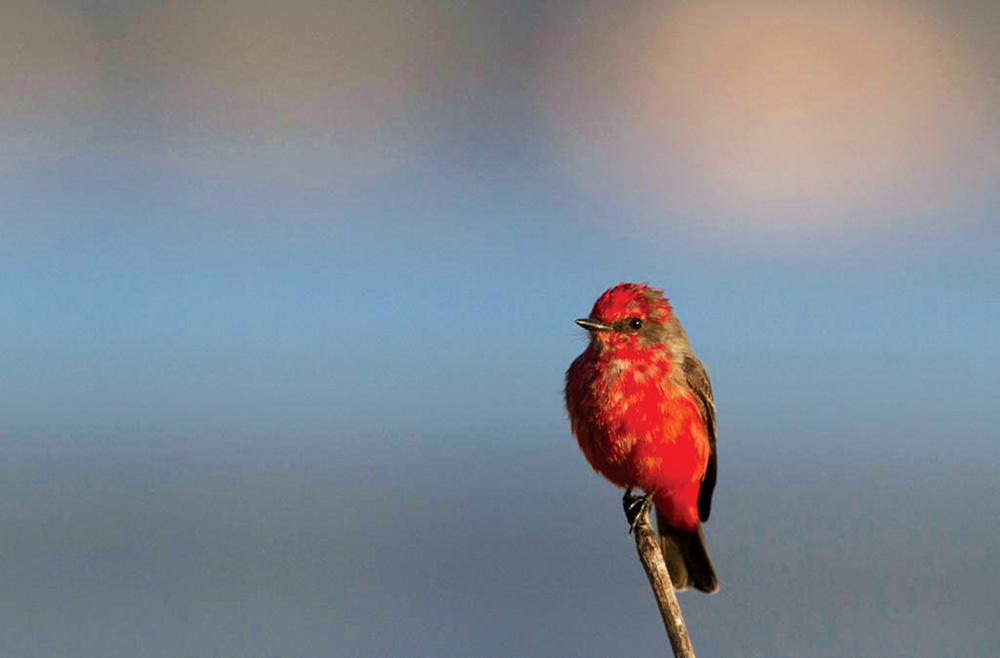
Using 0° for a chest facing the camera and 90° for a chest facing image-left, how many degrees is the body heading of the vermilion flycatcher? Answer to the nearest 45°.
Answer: approximately 45°
